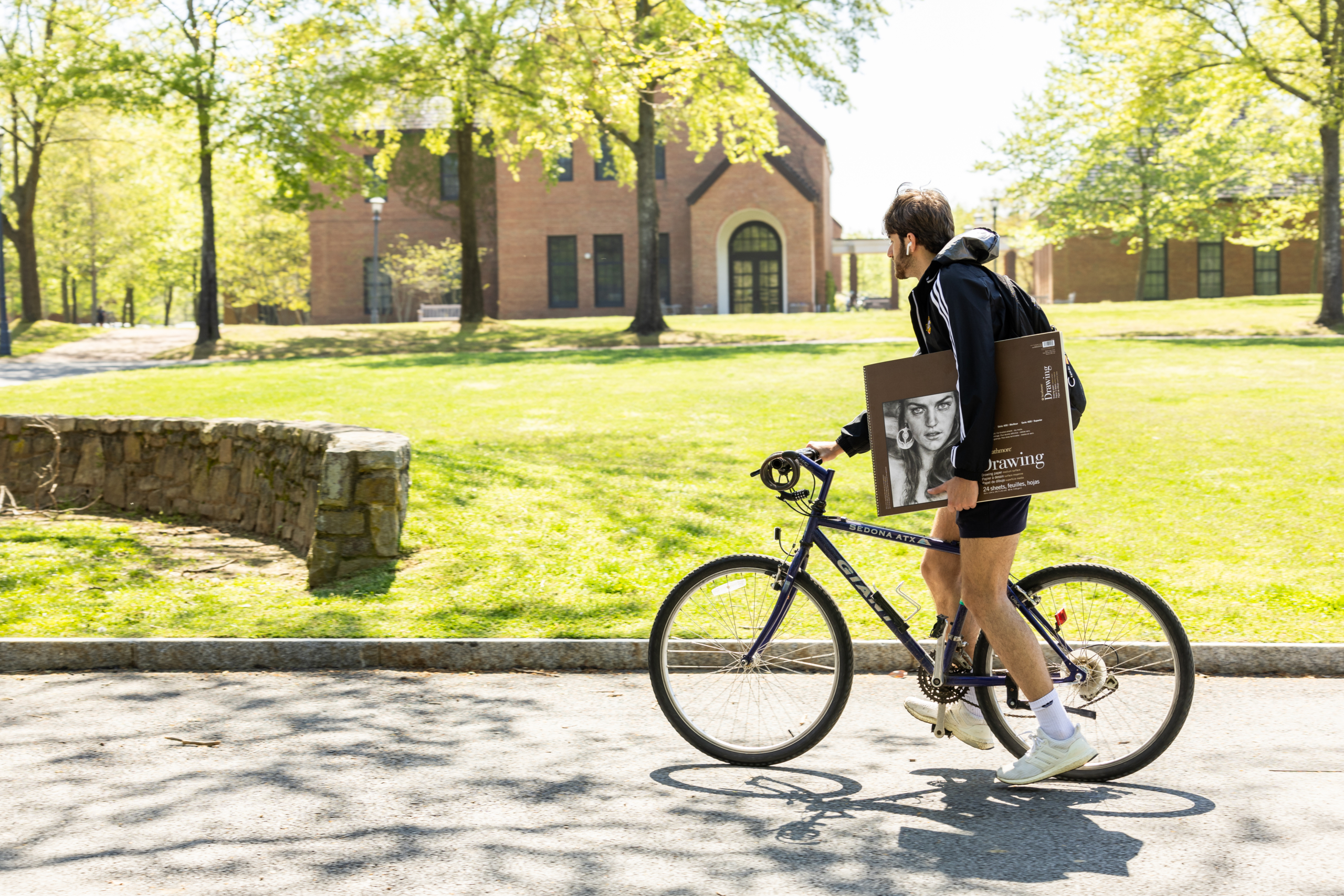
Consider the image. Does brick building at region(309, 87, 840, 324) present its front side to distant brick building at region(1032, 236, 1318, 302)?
no

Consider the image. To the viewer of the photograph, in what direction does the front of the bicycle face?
facing to the left of the viewer

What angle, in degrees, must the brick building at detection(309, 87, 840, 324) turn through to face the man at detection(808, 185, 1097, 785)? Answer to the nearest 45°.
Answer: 0° — it already faces them

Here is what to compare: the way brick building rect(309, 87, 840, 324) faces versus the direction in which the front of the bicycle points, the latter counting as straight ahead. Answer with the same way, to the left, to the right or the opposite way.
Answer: to the left

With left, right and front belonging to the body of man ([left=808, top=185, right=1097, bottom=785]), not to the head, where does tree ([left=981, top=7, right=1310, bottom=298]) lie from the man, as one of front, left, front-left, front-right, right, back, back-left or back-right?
right

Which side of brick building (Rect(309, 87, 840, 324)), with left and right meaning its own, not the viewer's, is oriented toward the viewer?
front

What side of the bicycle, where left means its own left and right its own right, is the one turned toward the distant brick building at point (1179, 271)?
right

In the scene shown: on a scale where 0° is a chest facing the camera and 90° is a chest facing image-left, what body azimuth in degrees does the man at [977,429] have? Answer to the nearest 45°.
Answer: approximately 90°

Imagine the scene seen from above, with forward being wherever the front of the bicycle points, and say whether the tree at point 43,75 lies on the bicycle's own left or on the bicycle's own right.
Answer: on the bicycle's own right

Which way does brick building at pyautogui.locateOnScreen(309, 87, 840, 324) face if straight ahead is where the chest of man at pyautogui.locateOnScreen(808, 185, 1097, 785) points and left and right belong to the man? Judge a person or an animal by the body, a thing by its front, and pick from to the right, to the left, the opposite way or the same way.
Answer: to the left

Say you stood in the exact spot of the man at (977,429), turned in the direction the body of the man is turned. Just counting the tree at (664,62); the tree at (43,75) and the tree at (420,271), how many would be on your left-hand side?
0

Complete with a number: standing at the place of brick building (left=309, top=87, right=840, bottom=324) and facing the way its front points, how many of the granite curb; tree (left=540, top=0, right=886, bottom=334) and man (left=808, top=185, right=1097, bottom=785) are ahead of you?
3

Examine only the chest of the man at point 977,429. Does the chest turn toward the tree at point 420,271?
no

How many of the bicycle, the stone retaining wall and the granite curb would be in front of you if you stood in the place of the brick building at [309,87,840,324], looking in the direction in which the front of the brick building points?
3

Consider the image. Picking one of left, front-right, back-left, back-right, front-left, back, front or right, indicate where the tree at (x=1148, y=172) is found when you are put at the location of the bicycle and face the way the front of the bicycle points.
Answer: right
